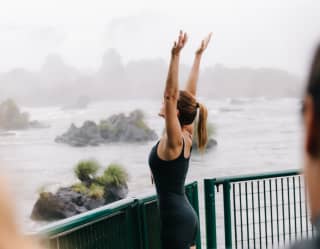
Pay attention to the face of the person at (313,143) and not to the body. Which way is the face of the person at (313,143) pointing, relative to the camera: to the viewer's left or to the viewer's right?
to the viewer's left

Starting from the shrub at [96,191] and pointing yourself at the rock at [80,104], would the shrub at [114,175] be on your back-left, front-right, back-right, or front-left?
front-right
